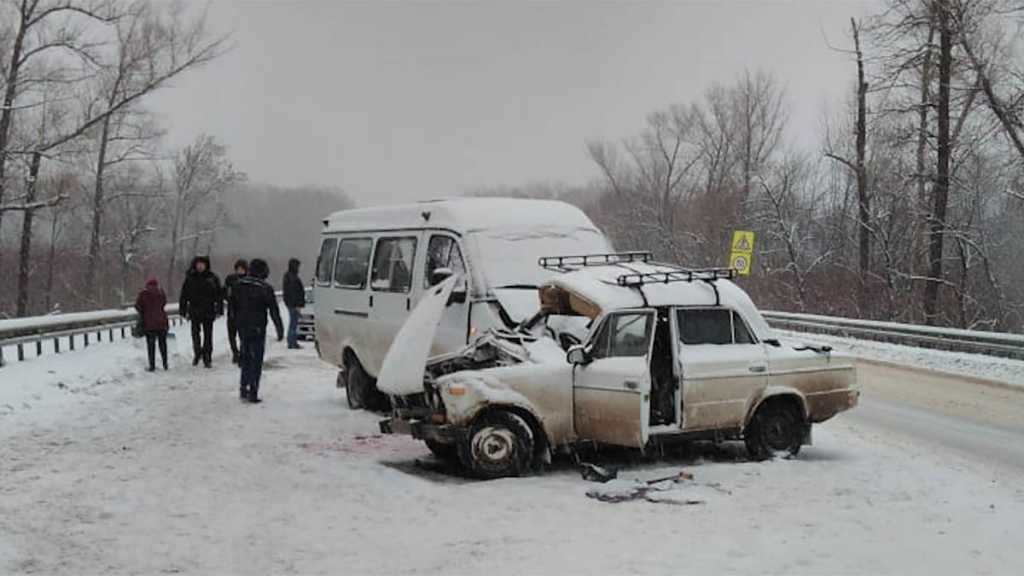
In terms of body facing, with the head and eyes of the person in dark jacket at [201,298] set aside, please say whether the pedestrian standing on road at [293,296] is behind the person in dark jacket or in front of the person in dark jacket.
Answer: behind

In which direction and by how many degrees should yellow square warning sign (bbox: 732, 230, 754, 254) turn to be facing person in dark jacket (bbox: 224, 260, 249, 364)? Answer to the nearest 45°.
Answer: approximately 45° to its right

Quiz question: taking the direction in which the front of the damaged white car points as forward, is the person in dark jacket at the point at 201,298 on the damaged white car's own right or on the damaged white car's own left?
on the damaged white car's own right

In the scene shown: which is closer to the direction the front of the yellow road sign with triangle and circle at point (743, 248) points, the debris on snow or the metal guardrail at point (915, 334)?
the debris on snow

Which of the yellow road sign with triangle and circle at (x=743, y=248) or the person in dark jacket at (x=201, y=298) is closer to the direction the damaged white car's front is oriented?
the person in dark jacket

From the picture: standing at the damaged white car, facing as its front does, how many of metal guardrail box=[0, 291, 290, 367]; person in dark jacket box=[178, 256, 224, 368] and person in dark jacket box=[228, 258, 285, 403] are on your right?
3

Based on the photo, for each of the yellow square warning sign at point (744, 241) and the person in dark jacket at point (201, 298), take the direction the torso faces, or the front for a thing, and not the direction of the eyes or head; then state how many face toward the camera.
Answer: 2

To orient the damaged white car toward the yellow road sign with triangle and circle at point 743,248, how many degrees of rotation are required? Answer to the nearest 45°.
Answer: approximately 135° to its right

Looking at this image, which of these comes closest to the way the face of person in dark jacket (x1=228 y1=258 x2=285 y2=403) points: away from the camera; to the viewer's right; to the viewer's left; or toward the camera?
away from the camera

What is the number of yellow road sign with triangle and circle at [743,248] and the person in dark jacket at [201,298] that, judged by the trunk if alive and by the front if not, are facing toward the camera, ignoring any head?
2
